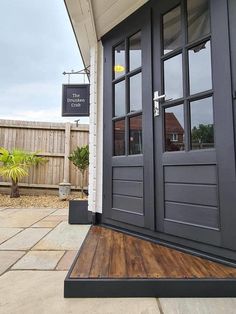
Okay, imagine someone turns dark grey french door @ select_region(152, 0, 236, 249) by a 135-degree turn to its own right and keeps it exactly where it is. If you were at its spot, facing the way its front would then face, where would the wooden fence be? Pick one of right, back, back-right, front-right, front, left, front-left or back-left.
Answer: front-left

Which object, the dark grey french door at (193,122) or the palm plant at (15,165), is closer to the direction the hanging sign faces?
the dark grey french door

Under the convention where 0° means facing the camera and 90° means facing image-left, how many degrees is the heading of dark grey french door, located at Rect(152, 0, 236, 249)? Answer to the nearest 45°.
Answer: approximately 45°

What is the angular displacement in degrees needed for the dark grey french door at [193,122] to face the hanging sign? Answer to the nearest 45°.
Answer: approximately 90° to its right

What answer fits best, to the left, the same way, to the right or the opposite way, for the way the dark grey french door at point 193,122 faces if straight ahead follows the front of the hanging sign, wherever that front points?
to the right

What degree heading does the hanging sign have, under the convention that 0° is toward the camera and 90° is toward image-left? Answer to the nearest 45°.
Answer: approximately 0°

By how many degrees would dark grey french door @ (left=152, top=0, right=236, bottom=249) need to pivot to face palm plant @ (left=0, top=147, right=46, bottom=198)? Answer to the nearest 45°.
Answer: approximately 90° to its right

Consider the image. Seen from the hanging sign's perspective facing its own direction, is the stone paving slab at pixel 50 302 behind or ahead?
ahead

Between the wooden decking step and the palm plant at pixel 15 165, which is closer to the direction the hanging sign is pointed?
the wooden decking step

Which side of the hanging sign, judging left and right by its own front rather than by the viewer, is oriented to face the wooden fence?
back

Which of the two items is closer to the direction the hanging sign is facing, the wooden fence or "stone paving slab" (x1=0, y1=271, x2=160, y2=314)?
the stone paving slab

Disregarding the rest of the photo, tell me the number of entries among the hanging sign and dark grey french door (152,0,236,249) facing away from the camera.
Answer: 0
